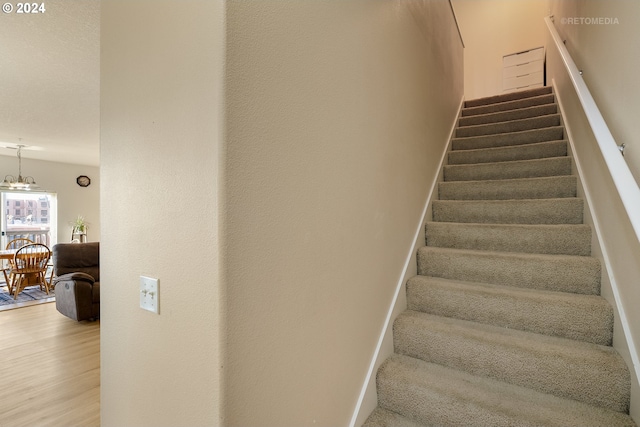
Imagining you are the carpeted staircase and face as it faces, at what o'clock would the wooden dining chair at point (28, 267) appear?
The wooden dining chair is roughly at 3 o'clock from the carpeted staircase.

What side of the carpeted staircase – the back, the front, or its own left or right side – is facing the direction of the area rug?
right

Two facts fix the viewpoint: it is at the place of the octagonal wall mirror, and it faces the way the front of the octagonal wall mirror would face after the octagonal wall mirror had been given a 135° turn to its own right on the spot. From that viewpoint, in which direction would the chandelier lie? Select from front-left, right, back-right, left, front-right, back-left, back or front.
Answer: left

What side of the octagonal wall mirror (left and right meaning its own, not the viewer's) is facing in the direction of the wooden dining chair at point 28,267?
front

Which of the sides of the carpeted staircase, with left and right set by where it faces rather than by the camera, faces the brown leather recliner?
right

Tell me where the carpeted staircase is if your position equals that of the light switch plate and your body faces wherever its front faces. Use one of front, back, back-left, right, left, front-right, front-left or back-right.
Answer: back-left

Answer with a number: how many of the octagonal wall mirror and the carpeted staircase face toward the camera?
2

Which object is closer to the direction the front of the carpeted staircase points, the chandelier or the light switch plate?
the light switch plate

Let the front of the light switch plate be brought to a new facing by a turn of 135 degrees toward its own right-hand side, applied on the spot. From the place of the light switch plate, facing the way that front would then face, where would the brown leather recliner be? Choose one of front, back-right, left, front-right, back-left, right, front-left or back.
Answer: front
